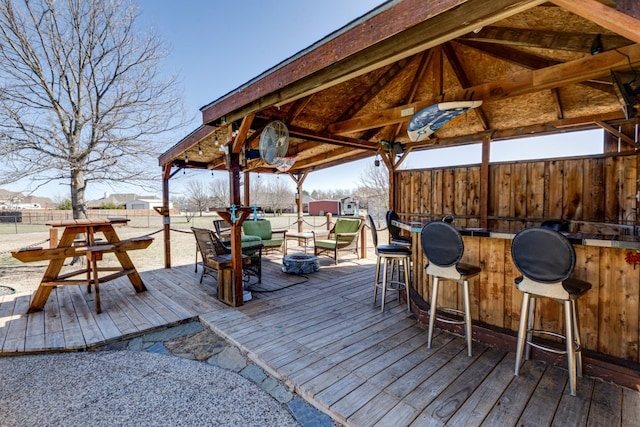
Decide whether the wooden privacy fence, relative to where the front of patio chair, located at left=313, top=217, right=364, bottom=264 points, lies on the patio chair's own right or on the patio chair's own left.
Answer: on the patio chair's own left

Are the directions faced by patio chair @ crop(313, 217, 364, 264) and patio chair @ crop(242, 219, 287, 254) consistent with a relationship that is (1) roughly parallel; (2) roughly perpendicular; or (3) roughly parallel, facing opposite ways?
roughly perpendicular

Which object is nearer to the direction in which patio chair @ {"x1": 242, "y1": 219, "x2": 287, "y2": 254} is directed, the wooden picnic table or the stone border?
the stone border

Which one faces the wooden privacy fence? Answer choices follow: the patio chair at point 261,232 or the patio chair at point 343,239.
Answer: the patio chair at point 261,232

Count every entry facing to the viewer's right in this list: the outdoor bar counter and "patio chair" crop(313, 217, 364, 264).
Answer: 0

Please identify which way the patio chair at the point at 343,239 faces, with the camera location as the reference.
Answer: facing the viewer and to the left of the viewer

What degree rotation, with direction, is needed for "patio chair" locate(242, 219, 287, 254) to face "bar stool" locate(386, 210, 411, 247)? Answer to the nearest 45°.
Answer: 0° — it already faces it

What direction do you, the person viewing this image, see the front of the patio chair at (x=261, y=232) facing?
facing the viewer and to the right of the viewer
